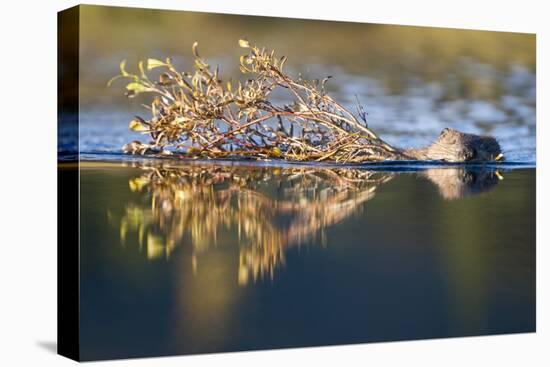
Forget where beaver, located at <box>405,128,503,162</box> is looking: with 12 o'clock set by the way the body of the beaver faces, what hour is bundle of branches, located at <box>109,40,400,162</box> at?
The bundle of branches is roughly at 5 o'clock from the beaver.

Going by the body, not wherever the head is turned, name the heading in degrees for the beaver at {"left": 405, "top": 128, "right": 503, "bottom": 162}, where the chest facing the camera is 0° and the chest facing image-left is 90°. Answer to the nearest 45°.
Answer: approximately 270°
